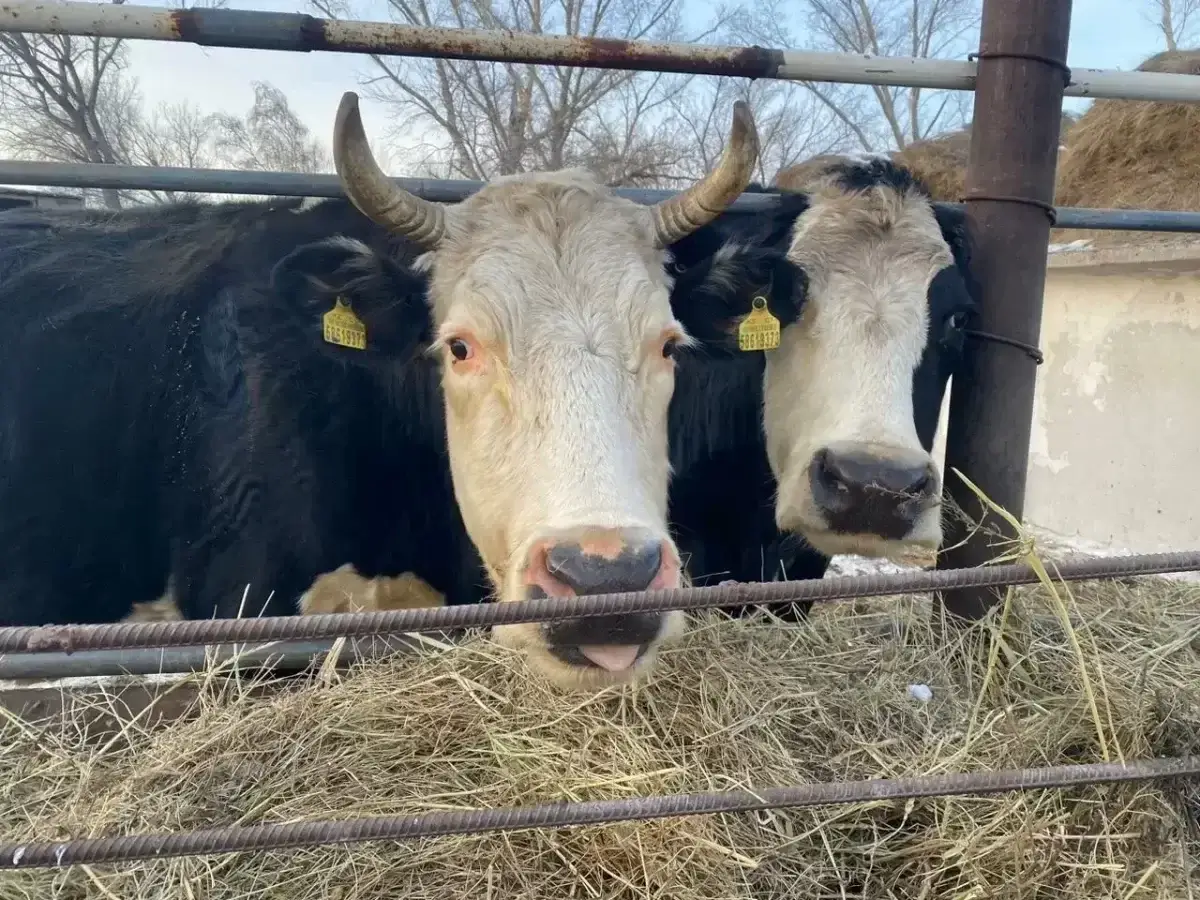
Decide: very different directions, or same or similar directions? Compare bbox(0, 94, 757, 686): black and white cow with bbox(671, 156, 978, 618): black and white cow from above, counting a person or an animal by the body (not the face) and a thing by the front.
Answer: same or similar directions

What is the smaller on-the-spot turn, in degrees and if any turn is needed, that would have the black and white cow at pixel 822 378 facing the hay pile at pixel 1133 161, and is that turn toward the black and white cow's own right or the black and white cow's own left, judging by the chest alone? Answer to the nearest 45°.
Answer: approximately 135° to the black and white cow's own left

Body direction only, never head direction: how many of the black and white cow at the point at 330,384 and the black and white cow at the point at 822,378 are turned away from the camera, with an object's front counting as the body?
0

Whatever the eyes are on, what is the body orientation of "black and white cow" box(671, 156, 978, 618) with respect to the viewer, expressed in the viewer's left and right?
facing the viewer and to the right of the viewer

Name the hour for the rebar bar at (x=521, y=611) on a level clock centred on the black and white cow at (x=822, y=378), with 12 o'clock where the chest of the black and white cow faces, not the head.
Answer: The rebar bar is roughly at 2 o'clock from the black and white cow.
